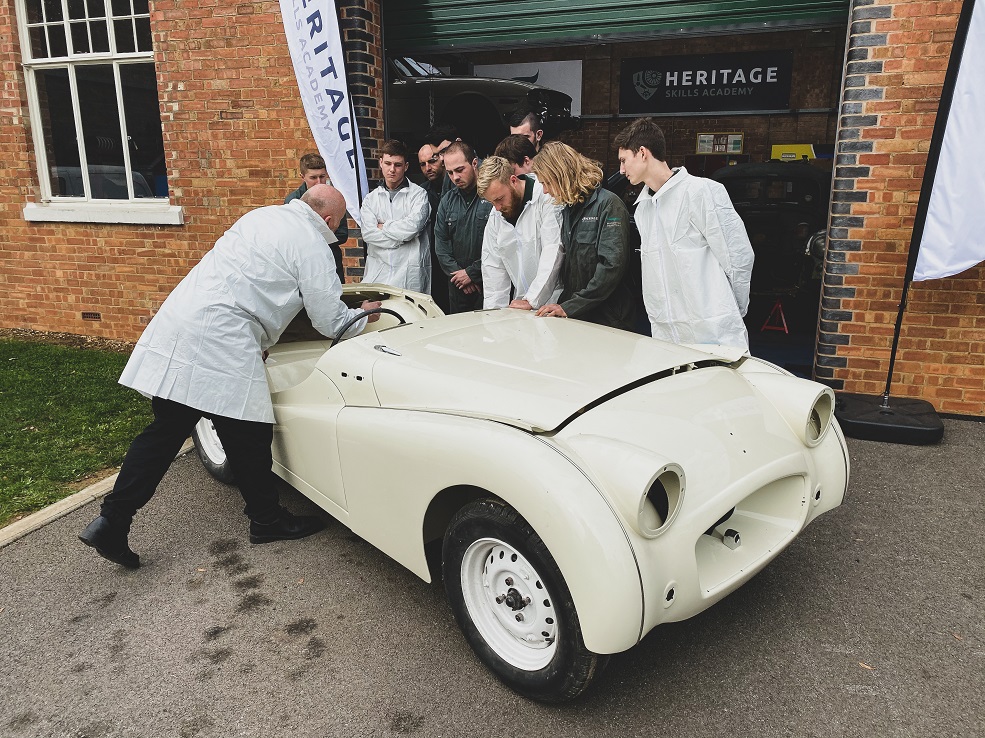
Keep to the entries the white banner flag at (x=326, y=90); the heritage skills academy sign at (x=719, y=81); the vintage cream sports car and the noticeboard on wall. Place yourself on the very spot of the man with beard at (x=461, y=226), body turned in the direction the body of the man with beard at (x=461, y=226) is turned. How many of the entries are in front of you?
1

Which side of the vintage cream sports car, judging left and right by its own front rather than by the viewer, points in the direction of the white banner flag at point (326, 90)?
back

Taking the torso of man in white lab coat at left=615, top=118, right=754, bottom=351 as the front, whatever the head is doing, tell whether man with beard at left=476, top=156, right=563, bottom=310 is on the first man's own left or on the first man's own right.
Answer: on the first man's own right

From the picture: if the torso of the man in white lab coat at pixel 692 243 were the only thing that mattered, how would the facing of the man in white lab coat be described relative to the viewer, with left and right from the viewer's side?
facing the viewer and to the left of the viewer

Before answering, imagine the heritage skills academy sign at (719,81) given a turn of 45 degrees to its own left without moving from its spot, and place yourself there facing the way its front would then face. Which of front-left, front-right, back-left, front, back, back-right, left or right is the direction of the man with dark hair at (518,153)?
front-right

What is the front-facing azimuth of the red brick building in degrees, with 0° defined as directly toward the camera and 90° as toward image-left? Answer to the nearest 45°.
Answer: approximately 0°

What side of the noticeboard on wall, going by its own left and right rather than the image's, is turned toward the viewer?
front

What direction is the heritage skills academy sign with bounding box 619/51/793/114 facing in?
toward the camera

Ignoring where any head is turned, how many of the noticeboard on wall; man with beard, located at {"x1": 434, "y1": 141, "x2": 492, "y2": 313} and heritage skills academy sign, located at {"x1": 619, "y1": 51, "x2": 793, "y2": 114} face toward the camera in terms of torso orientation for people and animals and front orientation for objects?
3

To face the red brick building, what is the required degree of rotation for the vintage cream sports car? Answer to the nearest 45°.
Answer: approximately 180°

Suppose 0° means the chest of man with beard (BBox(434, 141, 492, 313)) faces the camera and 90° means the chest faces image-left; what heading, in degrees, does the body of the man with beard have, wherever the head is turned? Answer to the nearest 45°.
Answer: approximately 0°

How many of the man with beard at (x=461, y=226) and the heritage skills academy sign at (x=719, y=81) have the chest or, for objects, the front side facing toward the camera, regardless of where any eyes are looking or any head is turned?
2

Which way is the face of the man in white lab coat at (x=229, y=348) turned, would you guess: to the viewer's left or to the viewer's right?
to the viewer's right

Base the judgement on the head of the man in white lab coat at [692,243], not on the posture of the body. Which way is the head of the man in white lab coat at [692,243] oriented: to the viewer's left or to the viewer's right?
to the viewer's left
